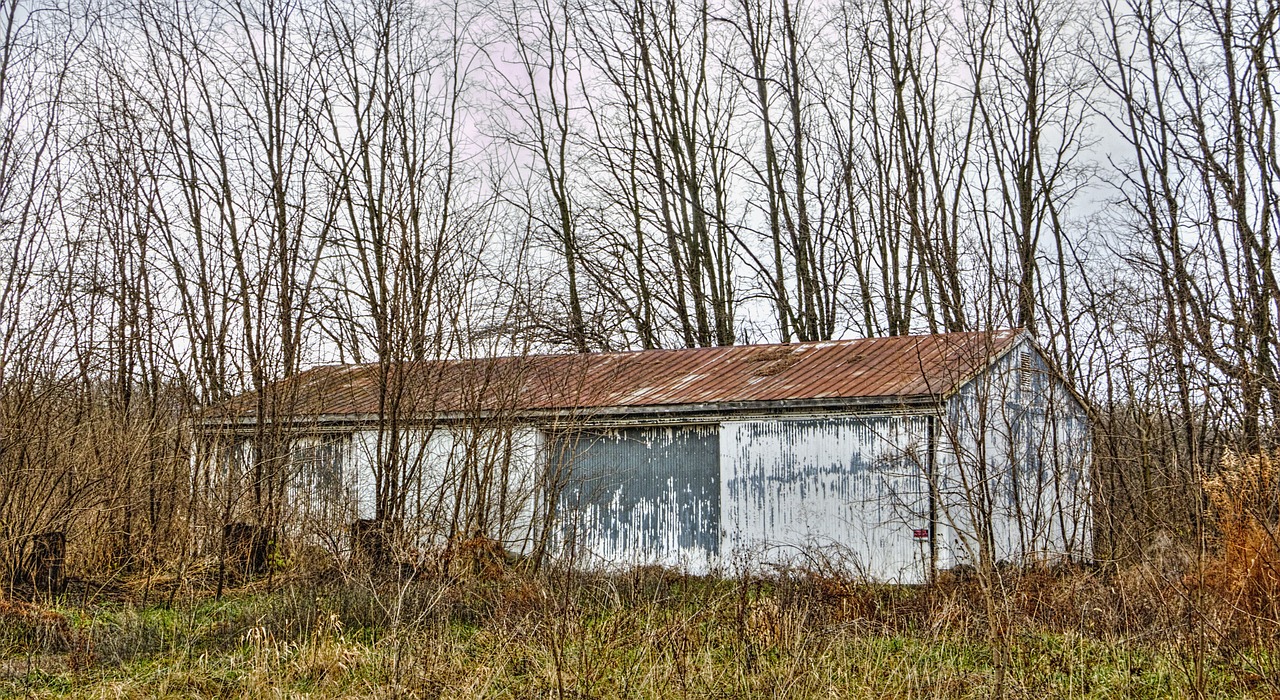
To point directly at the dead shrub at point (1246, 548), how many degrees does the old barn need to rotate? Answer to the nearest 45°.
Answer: approximately 90° to its left

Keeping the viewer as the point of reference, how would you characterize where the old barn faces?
facing the viewer and to the left of the viewer
